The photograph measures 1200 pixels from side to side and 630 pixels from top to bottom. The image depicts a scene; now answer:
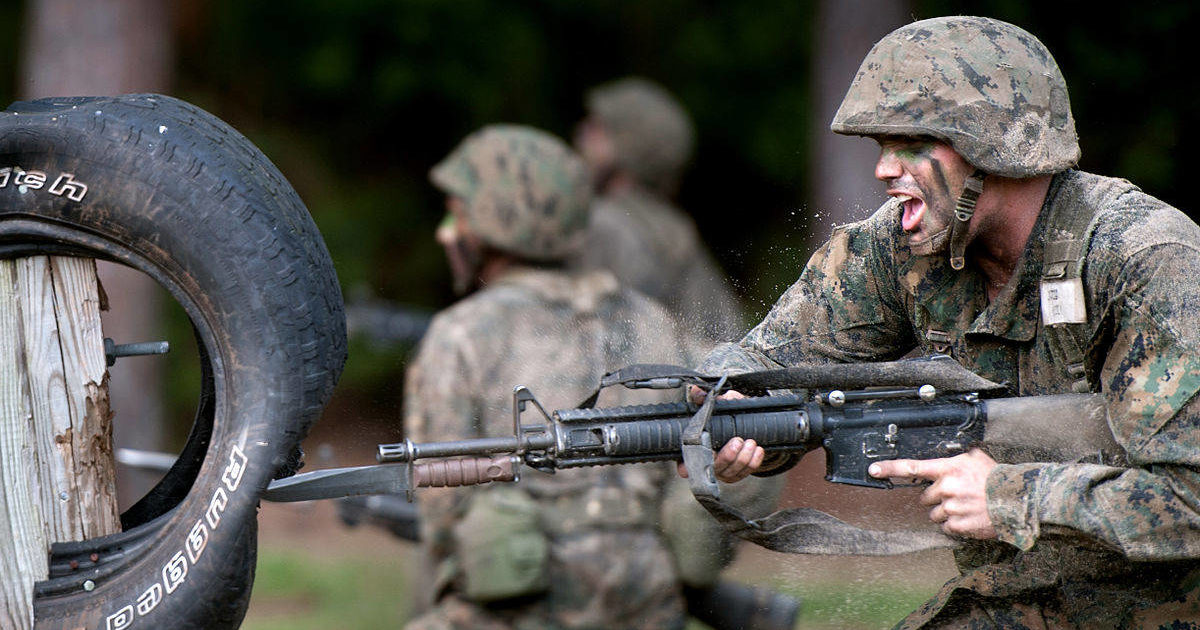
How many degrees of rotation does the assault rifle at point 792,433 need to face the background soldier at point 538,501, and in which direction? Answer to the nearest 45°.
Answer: approximately 45° to its right

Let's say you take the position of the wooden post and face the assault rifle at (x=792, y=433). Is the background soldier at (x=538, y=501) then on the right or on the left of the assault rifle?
left

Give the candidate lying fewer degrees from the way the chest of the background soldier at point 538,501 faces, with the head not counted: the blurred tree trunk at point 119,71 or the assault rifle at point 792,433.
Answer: the blurred tree trunk

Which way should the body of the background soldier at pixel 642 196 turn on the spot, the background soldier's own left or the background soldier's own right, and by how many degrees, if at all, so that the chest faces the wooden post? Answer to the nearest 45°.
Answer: approximately 90° to the background soldier's own left

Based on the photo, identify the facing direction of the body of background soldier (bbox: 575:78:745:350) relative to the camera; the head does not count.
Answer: to the viewer's left

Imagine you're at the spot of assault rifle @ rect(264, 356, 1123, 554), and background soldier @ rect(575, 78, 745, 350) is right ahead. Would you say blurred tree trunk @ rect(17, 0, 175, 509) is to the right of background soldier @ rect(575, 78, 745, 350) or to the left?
left

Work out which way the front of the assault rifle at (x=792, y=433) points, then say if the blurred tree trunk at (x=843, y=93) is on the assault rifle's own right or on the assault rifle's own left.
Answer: on the assault rifle's own right

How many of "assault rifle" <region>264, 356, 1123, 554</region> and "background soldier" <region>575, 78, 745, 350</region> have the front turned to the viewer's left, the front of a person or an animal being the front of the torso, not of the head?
2

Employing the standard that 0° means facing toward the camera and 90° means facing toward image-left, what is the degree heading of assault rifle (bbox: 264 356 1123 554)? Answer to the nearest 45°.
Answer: approximately 90°
